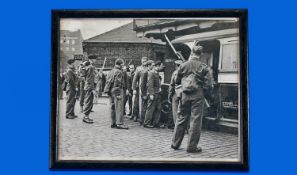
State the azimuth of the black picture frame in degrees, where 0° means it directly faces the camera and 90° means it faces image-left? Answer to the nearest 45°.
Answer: approximately 0°
